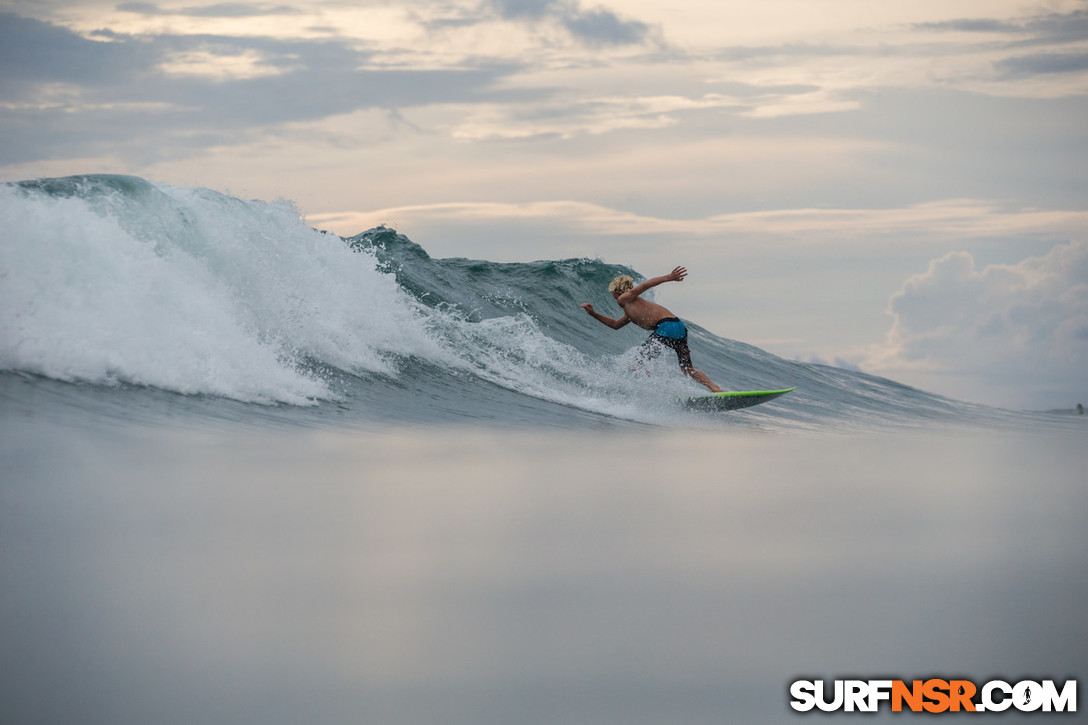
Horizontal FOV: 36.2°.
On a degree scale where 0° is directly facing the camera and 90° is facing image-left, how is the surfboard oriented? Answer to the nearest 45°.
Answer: approximately 270°
